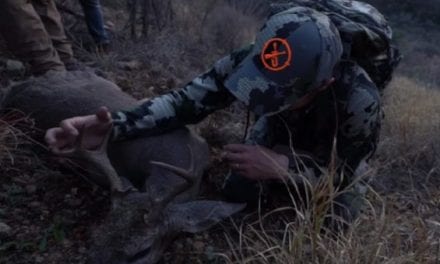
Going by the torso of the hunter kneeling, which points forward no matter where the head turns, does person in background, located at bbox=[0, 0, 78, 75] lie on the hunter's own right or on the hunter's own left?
on the hunter's own right

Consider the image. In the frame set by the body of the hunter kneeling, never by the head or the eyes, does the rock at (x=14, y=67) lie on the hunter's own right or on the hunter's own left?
on the hunter's own right

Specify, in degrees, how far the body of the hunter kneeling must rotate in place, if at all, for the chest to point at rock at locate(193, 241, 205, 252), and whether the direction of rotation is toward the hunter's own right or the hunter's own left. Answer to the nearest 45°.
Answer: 0° — they already face it

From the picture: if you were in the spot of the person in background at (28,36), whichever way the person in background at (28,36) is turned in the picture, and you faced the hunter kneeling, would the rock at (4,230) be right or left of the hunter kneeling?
right

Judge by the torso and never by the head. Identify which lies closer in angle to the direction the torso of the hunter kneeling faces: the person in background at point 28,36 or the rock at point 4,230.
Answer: the rock

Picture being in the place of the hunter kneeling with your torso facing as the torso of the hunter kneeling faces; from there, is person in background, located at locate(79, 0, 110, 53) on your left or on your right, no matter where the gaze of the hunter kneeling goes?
on your right

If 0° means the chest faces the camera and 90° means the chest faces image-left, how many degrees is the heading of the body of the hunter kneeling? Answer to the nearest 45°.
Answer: approximately 45°

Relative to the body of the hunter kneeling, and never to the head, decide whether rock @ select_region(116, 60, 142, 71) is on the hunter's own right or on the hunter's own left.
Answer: on the hunter's own right
